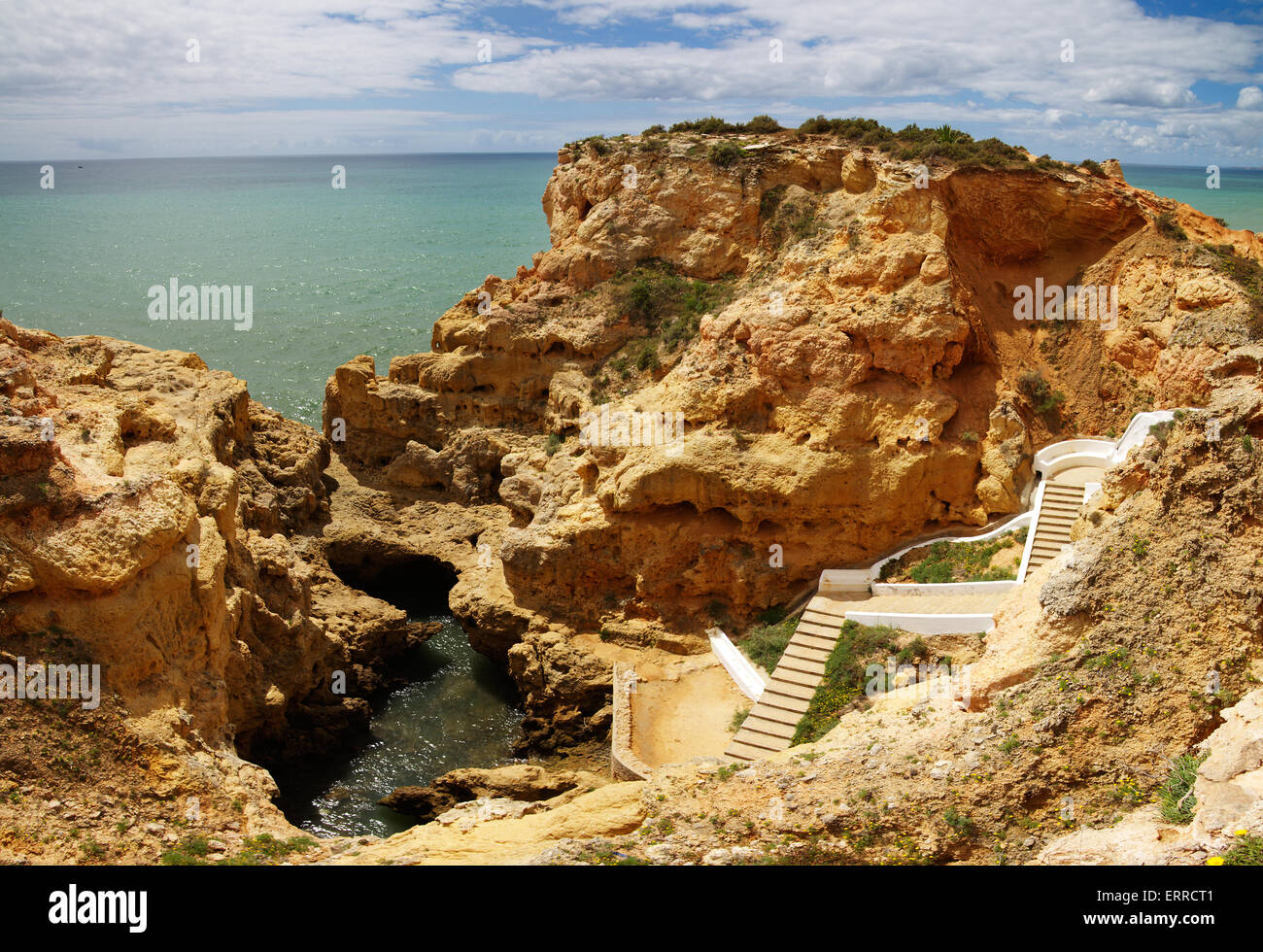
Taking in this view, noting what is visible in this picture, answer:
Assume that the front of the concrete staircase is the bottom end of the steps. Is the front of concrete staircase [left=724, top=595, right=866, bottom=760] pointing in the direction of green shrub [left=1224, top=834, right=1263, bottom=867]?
no

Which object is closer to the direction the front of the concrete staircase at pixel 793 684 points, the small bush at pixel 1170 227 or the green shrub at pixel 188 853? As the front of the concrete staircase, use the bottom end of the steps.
the green shrub

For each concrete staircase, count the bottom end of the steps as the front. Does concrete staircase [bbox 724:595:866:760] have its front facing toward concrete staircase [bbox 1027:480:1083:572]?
no

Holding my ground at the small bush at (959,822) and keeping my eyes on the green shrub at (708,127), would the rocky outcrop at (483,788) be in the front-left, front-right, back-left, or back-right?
front-left

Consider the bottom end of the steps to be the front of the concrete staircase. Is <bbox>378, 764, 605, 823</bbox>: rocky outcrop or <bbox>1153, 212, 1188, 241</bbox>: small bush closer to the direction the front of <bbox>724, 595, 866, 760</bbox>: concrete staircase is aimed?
the rocky outcrop

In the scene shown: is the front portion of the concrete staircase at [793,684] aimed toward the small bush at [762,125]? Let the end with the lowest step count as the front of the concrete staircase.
no

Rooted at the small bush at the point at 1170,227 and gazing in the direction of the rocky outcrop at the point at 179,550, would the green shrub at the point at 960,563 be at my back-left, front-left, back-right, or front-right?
front-left

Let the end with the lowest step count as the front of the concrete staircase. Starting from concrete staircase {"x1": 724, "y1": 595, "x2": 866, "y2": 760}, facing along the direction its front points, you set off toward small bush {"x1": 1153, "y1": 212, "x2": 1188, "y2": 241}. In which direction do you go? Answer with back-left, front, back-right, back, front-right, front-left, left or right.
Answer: back

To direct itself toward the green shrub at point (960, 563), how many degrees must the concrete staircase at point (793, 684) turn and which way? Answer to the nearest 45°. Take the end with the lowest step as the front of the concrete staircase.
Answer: approximately 180°

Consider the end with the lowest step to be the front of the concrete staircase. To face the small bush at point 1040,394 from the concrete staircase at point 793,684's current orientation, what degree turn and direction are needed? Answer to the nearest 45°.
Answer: approximately 180°

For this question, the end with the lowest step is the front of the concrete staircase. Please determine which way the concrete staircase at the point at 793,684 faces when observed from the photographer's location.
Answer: facing the viewer and to the left of the viewer

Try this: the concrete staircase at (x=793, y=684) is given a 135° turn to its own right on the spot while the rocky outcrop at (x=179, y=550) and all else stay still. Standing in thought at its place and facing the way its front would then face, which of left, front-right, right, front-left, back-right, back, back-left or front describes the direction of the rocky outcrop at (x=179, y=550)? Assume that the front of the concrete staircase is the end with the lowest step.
left

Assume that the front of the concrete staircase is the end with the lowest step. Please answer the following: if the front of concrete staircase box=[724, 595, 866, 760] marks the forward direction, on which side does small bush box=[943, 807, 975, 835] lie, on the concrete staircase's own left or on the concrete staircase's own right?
on the concrete staircase's own left
